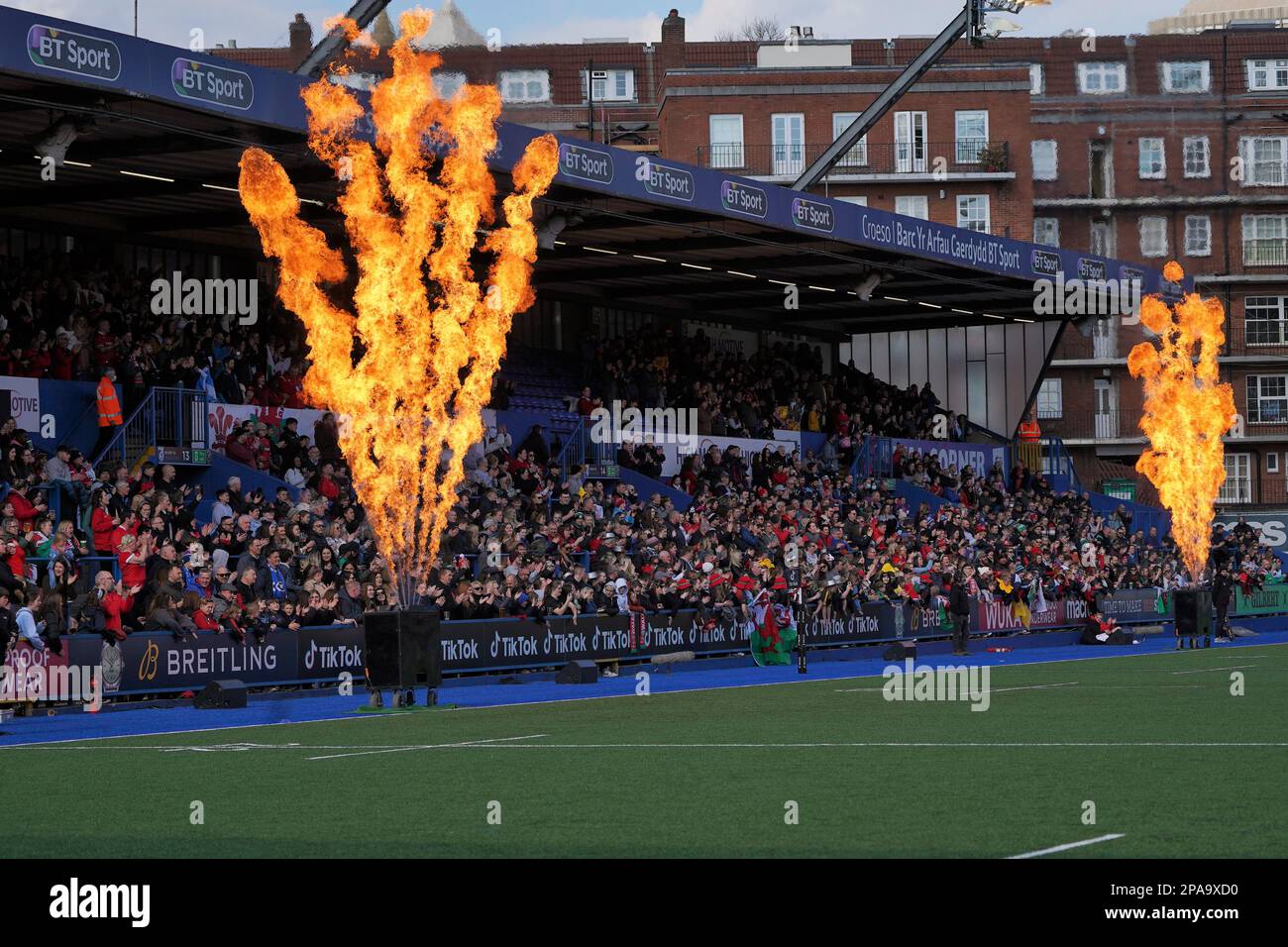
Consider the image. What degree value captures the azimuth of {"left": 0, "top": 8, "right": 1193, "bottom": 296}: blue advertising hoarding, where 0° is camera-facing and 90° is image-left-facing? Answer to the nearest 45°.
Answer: approximately 315°

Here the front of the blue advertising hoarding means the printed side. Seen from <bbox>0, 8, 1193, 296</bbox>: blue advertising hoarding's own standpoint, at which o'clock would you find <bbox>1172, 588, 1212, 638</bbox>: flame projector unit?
The flame projector unit is roughly at 10 o'clock from the blue advertising hoarding.
